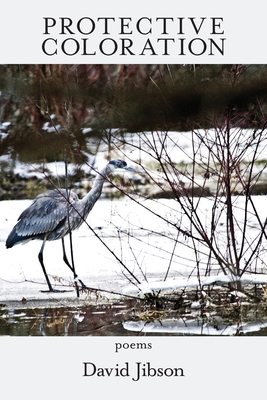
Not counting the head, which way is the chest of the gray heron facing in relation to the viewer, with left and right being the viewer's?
facing to the right of the viewer
